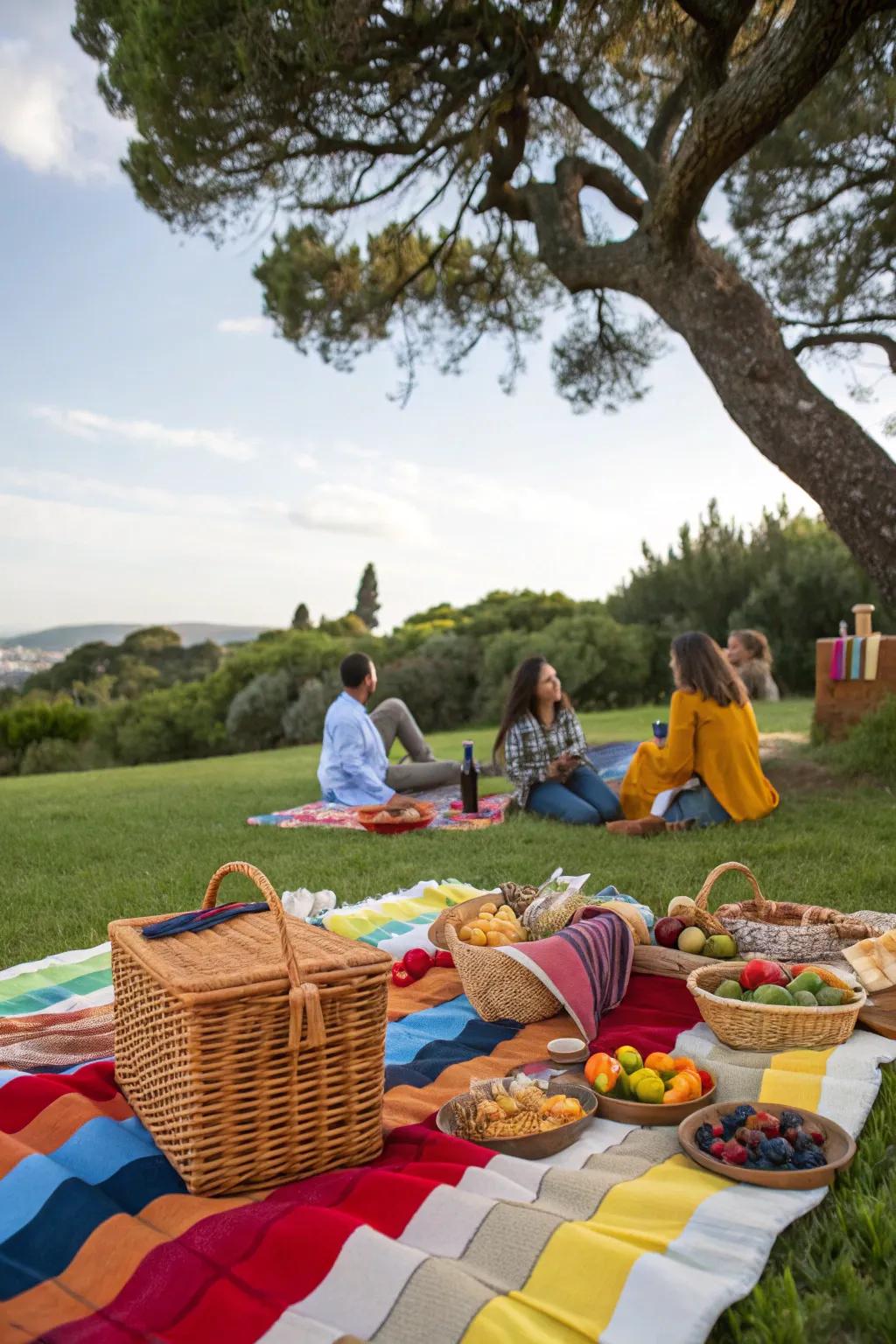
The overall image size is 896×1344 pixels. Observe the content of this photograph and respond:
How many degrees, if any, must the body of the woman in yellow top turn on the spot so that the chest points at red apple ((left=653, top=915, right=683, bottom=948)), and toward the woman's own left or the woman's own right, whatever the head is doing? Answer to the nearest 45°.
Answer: approximately 135° to the woman's own left

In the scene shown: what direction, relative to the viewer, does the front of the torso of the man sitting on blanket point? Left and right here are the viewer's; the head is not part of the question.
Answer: facing to the right of the viewer

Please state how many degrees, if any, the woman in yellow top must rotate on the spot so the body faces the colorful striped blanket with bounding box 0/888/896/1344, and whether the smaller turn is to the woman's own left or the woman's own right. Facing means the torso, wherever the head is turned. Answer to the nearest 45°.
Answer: approximately 135° to the woman's own left

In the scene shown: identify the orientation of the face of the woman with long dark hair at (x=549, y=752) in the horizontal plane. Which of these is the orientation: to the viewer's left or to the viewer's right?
to the viewer's right

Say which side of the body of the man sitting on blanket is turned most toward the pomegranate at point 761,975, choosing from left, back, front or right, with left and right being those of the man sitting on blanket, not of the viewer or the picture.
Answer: right

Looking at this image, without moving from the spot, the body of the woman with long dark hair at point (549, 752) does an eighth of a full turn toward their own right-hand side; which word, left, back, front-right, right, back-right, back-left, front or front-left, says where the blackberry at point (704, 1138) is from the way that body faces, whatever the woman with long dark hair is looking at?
front

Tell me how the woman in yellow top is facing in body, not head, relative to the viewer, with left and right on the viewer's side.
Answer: facing away from the viewer and to the left of the viewer

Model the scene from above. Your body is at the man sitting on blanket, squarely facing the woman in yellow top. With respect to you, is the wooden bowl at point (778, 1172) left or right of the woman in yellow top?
right

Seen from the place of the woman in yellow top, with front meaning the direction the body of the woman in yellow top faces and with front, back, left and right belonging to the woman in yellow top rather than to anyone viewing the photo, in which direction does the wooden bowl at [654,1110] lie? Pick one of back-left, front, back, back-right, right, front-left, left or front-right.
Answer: back-left

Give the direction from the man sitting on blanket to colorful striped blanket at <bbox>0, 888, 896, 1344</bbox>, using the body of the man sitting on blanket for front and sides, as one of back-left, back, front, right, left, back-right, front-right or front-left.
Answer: right

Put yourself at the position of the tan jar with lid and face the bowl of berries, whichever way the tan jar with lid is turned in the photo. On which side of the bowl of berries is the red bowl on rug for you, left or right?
right

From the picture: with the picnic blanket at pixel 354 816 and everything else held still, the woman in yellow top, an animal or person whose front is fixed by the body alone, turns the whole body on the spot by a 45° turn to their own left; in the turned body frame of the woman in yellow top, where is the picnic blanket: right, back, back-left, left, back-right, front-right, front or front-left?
front

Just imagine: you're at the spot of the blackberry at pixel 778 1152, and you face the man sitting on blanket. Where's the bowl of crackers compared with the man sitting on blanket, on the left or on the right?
left

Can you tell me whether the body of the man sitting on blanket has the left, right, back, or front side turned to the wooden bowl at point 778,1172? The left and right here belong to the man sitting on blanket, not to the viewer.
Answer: right

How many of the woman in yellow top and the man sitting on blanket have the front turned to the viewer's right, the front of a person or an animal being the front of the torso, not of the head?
1
